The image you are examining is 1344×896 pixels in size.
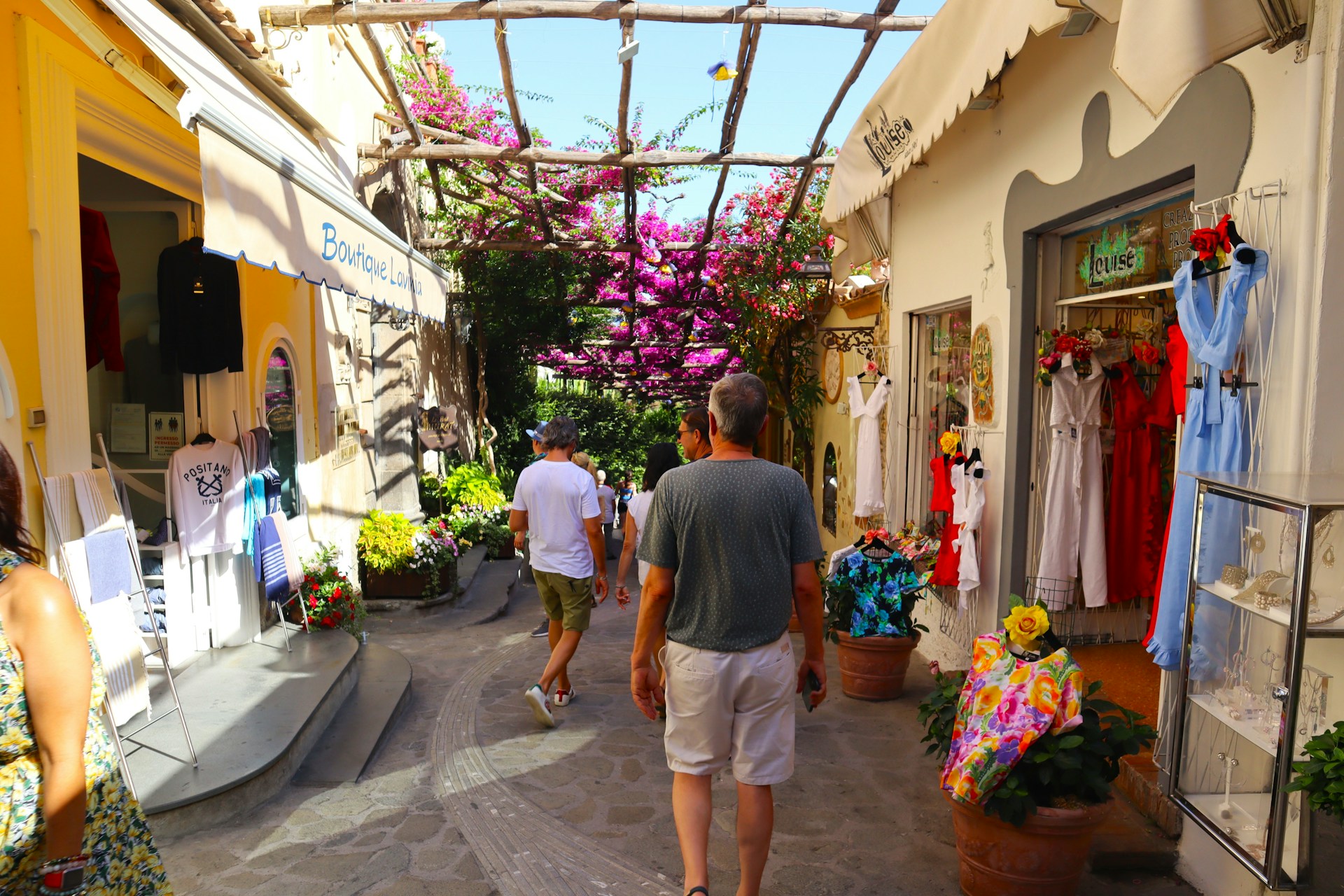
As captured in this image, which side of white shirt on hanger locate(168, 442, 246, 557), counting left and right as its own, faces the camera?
front

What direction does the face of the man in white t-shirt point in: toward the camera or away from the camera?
away from the camera

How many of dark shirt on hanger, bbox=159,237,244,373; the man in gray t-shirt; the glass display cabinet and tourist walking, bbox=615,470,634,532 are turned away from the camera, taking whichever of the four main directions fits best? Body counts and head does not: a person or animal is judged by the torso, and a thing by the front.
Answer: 2

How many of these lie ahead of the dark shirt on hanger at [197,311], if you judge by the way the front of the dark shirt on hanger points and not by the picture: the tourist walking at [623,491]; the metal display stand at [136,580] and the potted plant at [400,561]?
1

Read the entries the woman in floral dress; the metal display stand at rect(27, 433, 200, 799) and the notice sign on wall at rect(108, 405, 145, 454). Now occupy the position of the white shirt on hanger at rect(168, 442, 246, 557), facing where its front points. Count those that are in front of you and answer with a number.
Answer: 2

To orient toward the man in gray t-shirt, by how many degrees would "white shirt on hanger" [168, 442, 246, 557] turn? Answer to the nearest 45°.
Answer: approximately 45° to its left

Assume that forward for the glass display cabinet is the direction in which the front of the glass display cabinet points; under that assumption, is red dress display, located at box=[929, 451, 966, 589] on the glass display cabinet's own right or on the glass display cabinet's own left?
on the glass display cabinet's own right

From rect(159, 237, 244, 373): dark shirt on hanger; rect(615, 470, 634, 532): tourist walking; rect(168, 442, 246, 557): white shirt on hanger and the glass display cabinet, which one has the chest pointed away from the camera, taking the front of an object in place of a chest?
the tourist walking

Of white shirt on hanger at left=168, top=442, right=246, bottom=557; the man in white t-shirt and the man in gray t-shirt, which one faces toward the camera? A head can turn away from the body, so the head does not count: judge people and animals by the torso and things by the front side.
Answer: the white shirt on hanger

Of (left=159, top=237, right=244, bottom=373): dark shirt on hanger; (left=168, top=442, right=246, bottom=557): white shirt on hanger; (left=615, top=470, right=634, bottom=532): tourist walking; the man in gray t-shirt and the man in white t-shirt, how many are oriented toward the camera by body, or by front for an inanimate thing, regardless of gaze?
2

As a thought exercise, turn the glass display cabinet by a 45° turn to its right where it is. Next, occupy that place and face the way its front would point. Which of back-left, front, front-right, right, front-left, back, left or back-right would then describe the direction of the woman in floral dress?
front-left

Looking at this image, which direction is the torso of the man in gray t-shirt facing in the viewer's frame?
away from the camera

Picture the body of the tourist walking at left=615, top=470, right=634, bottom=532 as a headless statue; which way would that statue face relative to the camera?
away from the camera

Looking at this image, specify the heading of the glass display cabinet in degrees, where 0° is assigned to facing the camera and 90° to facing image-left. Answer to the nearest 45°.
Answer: approximately 45°

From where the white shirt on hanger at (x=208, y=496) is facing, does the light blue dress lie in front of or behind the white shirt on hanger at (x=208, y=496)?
in front

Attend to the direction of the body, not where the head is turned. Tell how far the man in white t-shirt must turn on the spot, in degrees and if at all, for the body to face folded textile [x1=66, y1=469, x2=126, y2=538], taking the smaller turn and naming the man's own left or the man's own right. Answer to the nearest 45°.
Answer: approximately 135° to the man's own left

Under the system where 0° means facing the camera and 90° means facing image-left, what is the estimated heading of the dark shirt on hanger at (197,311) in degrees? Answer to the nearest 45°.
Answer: approximately 0°

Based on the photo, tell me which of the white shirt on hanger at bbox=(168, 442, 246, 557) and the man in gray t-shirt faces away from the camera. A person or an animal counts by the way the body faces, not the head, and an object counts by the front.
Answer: the man in gray t-shirt

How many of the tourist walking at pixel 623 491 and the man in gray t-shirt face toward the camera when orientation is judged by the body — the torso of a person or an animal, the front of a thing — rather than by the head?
0

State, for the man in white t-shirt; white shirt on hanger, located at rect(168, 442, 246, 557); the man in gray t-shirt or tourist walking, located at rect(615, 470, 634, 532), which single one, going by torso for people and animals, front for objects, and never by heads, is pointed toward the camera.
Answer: the white shirt on hanger

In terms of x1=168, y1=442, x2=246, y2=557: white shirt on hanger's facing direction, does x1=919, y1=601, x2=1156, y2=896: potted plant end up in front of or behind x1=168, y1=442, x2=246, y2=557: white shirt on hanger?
in front

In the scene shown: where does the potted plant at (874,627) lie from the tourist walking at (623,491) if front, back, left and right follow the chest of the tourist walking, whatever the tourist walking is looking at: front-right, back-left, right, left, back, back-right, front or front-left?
back
